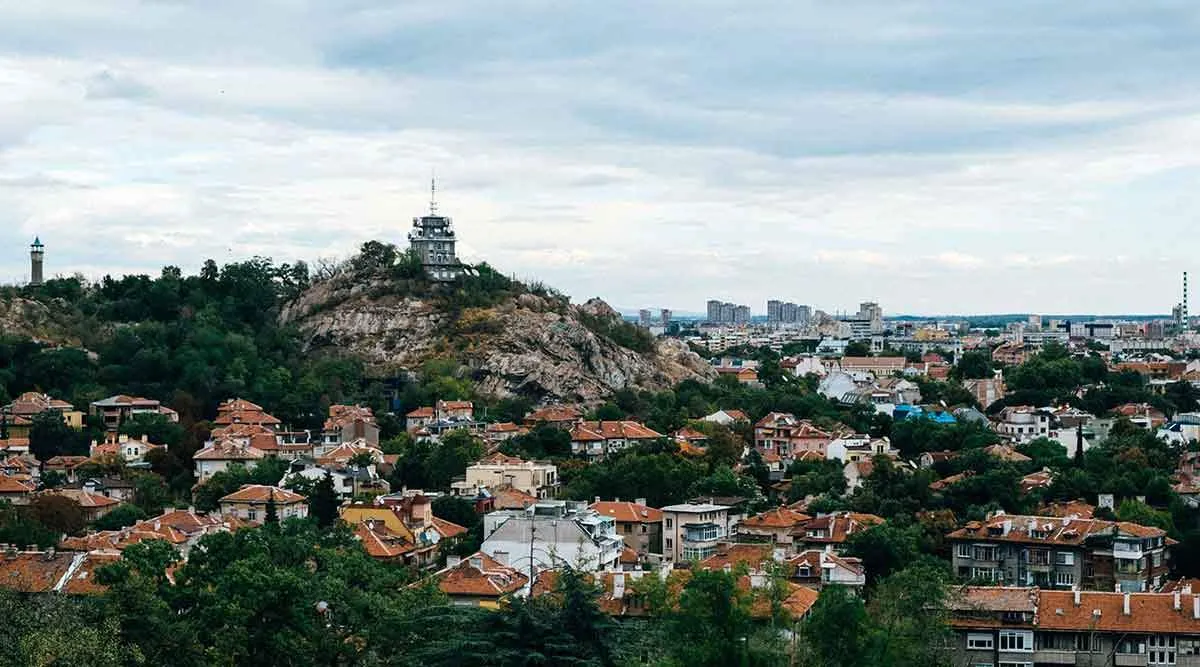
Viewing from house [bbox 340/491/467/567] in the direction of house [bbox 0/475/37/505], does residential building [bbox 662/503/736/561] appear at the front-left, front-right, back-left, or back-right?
back-right

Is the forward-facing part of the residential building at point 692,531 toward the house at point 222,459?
no

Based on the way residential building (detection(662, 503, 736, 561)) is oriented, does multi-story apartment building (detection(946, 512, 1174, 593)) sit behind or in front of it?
in front

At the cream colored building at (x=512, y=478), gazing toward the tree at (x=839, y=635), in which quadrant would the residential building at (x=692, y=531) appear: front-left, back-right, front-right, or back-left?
front-left

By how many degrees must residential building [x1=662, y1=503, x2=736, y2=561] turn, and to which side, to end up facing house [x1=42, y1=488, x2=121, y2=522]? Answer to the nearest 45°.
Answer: approximately 135° to its right

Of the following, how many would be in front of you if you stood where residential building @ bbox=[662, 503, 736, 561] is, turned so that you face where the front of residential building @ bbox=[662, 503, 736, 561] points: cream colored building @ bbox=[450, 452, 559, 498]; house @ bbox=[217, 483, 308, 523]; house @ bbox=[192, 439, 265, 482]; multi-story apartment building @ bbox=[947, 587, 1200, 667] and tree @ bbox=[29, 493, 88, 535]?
1

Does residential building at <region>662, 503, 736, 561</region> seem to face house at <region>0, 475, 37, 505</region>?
no

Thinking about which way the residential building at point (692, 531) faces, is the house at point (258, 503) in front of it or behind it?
behind

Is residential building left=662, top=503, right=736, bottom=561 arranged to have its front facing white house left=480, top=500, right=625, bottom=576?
no

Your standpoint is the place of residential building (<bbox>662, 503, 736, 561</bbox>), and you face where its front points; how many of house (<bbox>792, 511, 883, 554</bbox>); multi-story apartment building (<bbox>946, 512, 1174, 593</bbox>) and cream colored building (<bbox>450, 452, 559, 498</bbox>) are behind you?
1

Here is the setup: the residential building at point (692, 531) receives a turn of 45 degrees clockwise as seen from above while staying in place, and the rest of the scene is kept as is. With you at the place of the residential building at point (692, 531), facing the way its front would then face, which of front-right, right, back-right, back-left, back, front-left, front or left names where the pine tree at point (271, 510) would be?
right

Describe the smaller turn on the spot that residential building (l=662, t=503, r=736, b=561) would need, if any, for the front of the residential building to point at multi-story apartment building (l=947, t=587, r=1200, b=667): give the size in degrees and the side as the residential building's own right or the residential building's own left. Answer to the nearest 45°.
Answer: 0° — it already faces it

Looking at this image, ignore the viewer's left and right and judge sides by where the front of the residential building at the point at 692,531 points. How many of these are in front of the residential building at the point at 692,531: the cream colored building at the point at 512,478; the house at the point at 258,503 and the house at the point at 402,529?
0

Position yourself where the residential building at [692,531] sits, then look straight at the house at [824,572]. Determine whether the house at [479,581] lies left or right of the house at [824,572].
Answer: right

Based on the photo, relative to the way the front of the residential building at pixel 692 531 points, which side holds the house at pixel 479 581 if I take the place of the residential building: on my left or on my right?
on my right

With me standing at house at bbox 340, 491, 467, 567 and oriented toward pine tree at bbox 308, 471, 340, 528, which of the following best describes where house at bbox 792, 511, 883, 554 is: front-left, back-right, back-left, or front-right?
back-right

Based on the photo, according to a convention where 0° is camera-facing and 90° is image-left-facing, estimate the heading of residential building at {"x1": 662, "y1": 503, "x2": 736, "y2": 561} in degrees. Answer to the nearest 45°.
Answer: approximately 315°

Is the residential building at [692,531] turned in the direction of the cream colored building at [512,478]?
no
